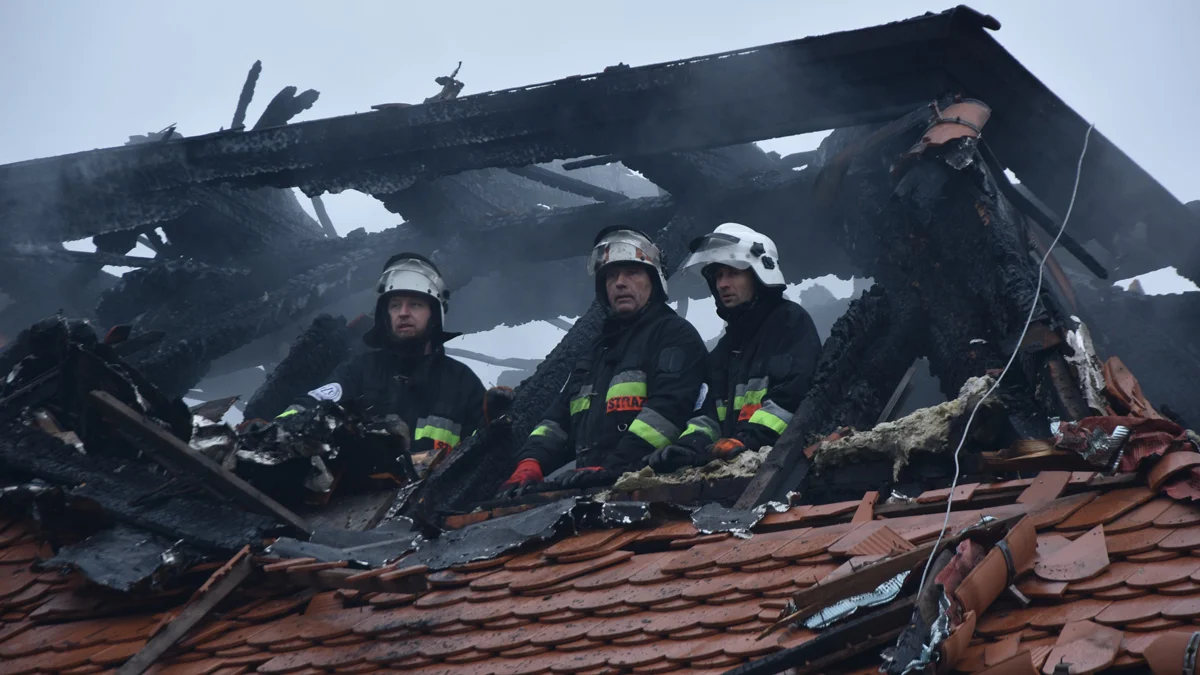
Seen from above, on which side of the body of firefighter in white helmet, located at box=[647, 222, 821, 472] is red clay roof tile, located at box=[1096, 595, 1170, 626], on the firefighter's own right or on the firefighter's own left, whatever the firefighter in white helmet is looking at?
on the firefighter's own left

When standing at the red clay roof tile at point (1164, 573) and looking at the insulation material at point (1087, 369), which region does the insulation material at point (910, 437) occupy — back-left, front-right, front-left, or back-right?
front-left

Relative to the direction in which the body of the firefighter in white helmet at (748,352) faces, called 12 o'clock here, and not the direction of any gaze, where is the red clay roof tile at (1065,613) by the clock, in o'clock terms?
The red clay roof tile is roughly at 10 o'clock from the firefighter in white helmet.

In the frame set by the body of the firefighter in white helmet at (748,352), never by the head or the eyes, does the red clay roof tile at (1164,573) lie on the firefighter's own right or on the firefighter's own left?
on the firefighter's own left

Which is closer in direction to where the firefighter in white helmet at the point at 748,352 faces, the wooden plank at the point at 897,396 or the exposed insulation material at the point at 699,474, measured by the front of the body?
the exposed insulation material

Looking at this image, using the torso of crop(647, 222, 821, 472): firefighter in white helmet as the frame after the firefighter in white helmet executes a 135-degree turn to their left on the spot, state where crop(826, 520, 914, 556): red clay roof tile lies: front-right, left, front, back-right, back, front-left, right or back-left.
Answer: right

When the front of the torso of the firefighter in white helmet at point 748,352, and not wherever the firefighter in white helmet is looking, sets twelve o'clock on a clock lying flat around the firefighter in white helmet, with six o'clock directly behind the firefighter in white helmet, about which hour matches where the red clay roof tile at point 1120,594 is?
The red clay roof tile is roughly at 10 o'clock from the firefighter in white helmet.

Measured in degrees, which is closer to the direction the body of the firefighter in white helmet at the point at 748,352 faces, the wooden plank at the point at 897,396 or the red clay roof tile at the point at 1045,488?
the red clay roof tile

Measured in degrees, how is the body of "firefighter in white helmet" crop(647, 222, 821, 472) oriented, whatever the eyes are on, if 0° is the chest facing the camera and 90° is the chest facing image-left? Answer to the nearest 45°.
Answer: approximately 45°

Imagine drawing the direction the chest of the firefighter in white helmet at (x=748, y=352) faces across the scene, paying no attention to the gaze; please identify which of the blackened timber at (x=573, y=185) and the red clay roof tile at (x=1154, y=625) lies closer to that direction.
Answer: the red clay roof tile

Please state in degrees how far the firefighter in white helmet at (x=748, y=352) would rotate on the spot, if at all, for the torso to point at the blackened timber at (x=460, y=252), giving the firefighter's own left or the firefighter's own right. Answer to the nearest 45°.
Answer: approximately 90° to the firefighter's own right

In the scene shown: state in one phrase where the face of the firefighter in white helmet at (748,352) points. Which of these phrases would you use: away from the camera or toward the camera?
toward the camera

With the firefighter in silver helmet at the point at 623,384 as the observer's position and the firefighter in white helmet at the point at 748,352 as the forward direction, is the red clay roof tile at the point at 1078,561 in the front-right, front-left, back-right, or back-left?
front-right
